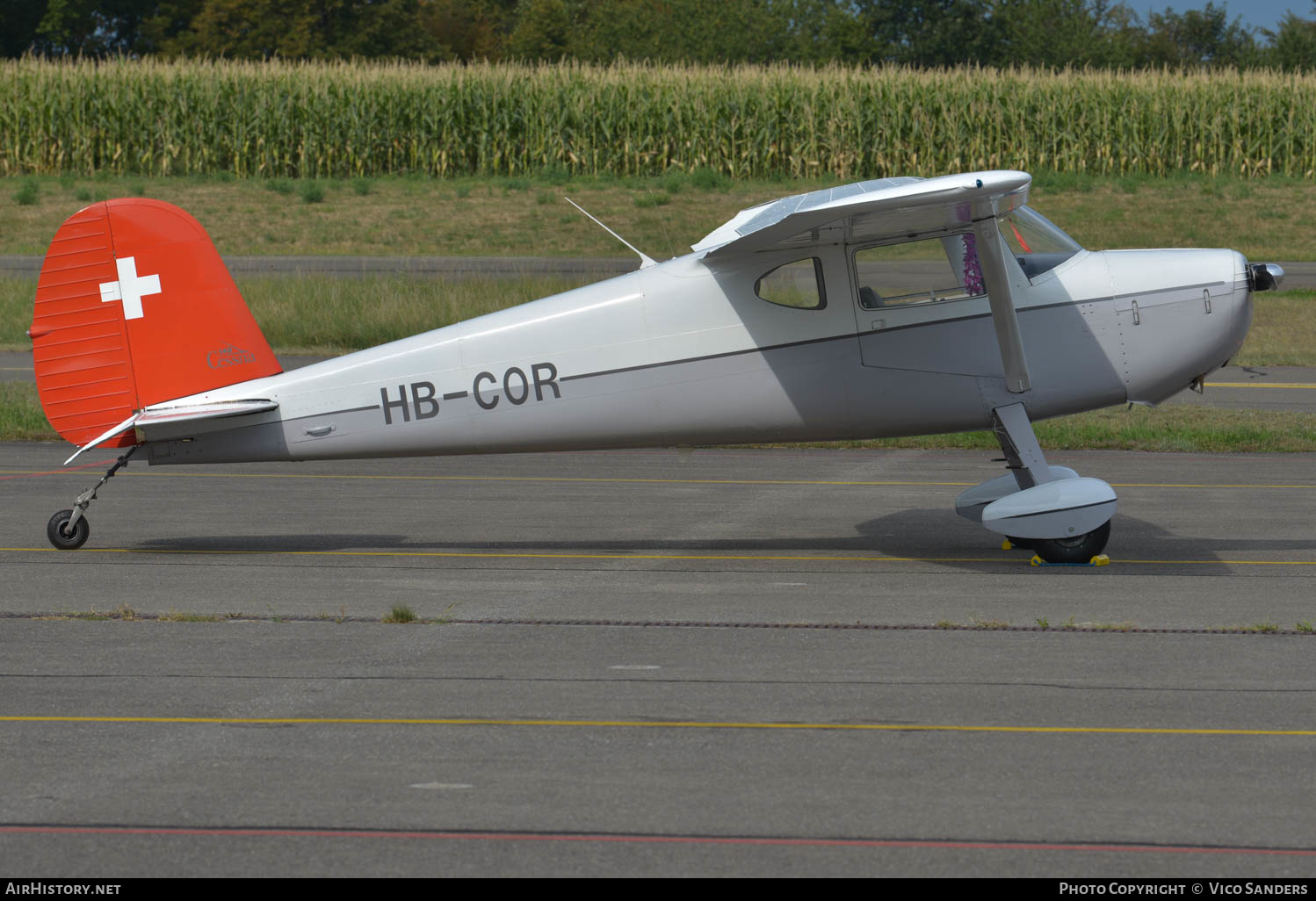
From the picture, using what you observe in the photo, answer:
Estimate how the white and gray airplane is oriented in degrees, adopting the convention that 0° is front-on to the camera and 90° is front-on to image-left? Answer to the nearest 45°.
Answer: approximately 270°
